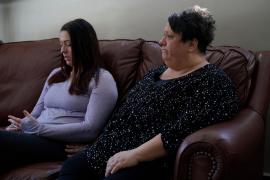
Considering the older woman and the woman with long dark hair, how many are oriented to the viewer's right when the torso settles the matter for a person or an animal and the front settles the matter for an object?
0

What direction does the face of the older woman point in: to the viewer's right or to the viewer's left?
to the viewer's left

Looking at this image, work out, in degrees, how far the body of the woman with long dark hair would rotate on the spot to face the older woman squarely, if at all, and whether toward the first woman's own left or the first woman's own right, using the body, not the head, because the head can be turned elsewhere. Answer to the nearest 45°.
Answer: approximately 90° to the first woman's own left

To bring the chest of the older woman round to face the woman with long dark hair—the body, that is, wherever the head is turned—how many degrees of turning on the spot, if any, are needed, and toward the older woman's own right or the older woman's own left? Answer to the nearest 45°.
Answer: approximately 90° to the older woman's own right
